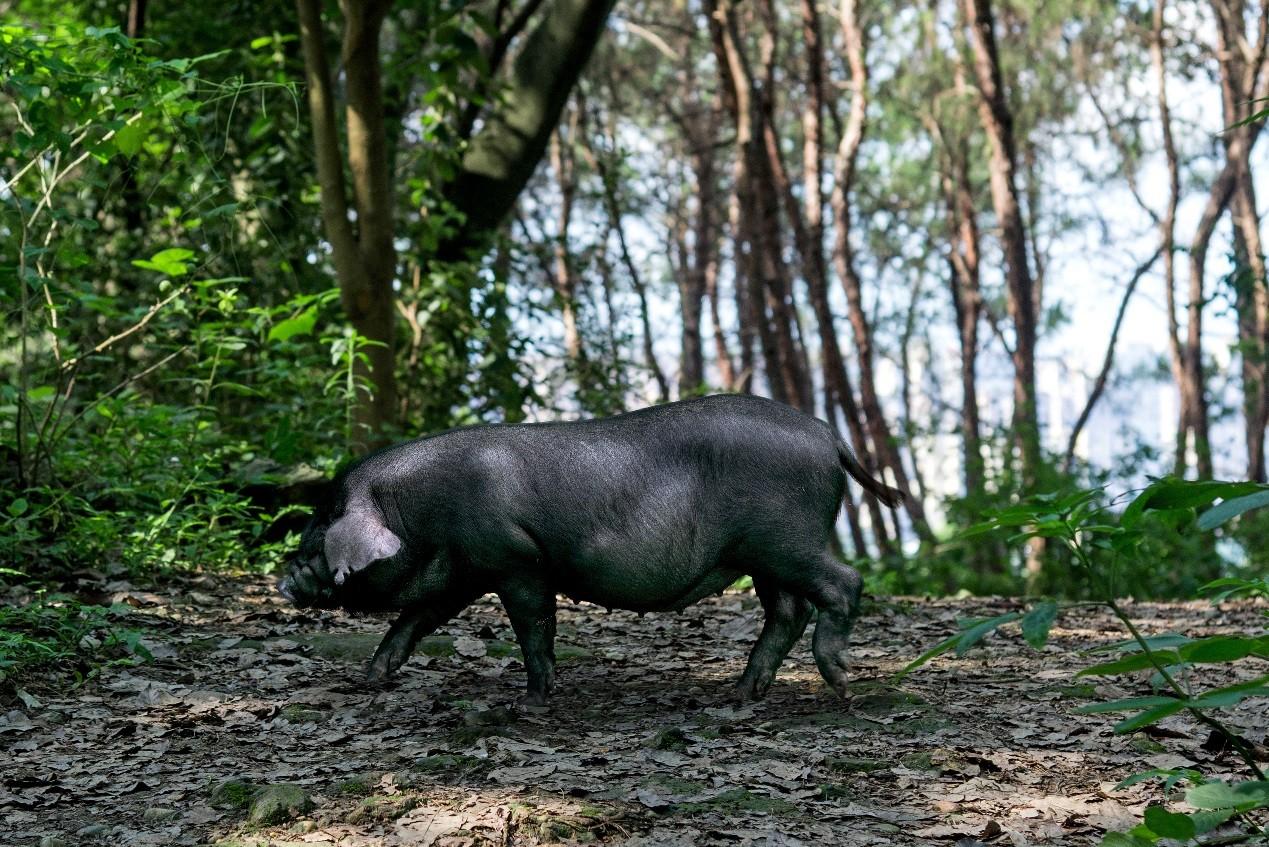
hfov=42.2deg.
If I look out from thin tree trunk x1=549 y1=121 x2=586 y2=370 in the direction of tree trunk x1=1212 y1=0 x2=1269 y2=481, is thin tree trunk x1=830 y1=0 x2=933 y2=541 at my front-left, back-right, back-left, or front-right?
front-right

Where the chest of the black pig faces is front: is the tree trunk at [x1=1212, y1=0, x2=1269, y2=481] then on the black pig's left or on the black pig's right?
on the black pig's right

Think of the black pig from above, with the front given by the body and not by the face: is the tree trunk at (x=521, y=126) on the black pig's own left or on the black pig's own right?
on the black pig's own right

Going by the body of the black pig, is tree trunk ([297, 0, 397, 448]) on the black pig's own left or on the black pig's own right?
on the black pig's own right

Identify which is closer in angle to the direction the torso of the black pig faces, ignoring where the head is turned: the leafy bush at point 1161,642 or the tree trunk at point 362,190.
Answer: the tree trunk

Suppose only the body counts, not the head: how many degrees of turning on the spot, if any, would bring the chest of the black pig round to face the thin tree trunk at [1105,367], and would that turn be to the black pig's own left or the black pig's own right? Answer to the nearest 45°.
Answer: approximately 135° to the black pig's own right

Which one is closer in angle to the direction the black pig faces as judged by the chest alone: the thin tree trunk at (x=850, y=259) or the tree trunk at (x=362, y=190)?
the tree trunk

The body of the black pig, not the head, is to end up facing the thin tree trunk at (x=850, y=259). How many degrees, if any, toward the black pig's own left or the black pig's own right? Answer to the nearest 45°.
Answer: approximately 90° to the black pig's own right

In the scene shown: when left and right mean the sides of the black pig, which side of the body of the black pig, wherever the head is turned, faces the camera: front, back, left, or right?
left

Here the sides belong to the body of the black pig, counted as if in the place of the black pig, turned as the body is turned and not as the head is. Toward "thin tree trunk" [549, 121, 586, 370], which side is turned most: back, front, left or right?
right

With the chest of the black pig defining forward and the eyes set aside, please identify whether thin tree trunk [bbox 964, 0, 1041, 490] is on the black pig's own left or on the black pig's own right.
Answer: on the black pig's own right
